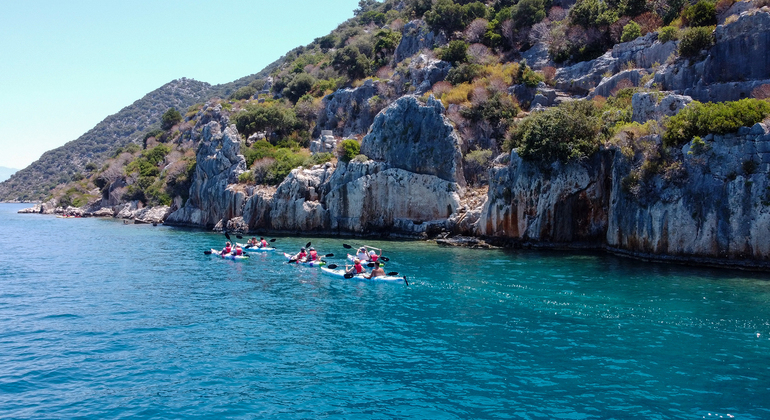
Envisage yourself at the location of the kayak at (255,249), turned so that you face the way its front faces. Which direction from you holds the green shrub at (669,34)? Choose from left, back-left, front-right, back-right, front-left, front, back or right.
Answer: back

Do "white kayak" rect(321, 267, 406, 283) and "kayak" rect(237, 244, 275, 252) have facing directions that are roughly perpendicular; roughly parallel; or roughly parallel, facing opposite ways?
roughly parallel

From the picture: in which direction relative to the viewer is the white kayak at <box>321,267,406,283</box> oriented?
to the viewer's left

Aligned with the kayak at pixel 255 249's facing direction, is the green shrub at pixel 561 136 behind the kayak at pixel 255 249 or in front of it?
behind

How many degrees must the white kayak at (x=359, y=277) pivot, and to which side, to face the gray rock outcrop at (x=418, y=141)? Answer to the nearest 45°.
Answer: approximately 90° to its right

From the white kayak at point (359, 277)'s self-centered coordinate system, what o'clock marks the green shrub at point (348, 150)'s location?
The green shrub is roughly at 3 o'clock from the white kayak.

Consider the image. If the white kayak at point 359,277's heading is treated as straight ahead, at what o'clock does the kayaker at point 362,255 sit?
The kayaker is roughly at 3 o'clock from the white kayak.
